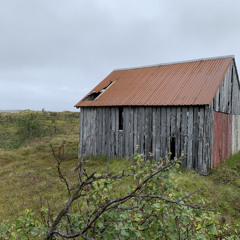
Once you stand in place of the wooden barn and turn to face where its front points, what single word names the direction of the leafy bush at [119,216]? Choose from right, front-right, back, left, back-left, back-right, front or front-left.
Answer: front-right
